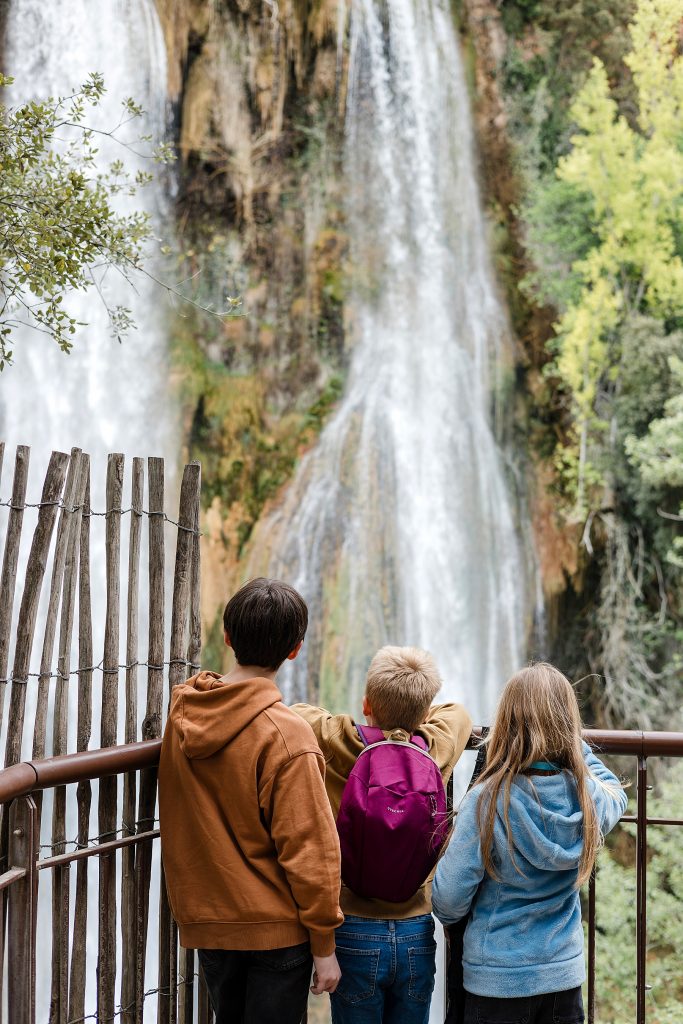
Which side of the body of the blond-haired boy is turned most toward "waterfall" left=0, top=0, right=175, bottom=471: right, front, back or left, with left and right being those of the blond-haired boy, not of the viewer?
front

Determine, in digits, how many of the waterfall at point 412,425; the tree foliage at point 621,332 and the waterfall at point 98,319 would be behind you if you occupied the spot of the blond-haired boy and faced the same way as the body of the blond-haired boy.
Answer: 0

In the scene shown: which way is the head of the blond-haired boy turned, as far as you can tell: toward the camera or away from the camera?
away from the camera

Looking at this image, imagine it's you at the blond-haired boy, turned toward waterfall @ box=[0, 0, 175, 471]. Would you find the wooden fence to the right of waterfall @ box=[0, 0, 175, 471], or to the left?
left

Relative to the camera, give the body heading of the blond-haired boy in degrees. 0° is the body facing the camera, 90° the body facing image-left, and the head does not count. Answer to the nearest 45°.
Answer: approximately 180°

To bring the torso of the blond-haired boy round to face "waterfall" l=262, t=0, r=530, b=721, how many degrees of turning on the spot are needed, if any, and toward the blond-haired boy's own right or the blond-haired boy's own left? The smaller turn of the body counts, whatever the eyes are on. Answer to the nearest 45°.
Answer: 0° — they already face it

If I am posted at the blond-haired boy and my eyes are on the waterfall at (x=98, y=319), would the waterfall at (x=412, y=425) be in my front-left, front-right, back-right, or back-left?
front-right

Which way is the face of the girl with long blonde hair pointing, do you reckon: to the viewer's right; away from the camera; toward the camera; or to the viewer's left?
away from the camera

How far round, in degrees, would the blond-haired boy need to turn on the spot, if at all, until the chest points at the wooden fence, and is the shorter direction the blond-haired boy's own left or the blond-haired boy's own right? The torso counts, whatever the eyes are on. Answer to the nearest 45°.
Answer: approximately 90° to the blond-haired boy's own left

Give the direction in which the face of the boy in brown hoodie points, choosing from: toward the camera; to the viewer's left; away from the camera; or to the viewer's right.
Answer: away from the camera

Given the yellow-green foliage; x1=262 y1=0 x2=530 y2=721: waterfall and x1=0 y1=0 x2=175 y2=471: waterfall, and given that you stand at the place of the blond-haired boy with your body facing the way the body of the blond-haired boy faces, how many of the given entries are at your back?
0

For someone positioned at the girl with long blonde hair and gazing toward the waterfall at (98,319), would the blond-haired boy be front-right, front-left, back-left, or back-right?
front-left

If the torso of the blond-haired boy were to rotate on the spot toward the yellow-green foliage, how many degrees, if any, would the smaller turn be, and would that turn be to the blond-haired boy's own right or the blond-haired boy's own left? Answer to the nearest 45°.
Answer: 0° — they already face it
